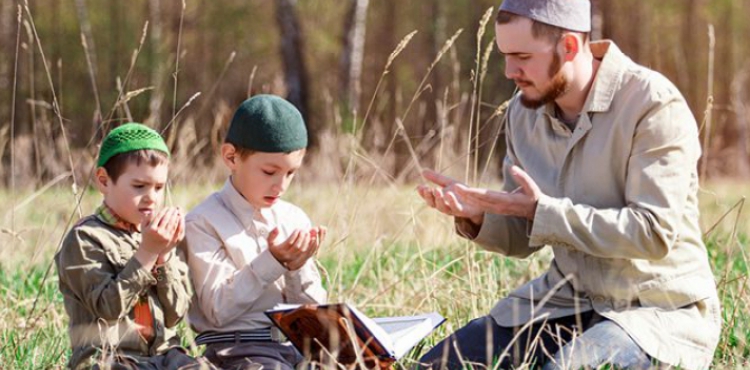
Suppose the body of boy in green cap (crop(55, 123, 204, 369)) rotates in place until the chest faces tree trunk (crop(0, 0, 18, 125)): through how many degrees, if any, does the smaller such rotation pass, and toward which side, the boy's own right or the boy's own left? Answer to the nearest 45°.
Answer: approximately 135° to the boy's own left

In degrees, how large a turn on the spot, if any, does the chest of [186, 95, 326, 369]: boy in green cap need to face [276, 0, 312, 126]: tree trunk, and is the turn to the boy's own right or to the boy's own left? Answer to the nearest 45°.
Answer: approximately 135° to the boy's own left

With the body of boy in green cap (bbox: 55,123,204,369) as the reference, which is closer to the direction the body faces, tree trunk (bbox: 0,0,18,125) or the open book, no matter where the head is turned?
the open book

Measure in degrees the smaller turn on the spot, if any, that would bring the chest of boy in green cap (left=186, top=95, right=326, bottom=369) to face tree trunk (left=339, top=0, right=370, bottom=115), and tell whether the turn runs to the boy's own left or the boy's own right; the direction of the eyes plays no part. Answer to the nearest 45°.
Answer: approximately 135° to the boy's own left

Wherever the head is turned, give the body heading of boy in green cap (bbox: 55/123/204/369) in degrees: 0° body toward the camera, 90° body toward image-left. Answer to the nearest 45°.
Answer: approximately 315°

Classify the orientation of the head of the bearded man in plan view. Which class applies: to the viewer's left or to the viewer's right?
to the viewer's left

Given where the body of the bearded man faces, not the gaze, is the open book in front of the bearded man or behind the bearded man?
in front

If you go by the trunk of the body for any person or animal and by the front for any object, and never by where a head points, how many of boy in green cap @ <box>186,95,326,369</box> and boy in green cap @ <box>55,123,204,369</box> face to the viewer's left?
0

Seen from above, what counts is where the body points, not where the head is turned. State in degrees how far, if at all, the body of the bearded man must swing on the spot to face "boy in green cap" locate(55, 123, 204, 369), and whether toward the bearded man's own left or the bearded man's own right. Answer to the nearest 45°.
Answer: approximately 45° to the bearded man's own right

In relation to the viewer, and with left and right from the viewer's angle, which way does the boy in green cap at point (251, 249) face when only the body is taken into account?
facing the viewer and to the right of the viewer

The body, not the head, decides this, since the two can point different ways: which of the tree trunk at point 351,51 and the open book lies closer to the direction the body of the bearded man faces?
the open book

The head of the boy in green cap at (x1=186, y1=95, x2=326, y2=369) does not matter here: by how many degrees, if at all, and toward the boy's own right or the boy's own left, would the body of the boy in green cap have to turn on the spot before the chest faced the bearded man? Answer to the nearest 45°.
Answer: approximately 45° to the boy's own left
